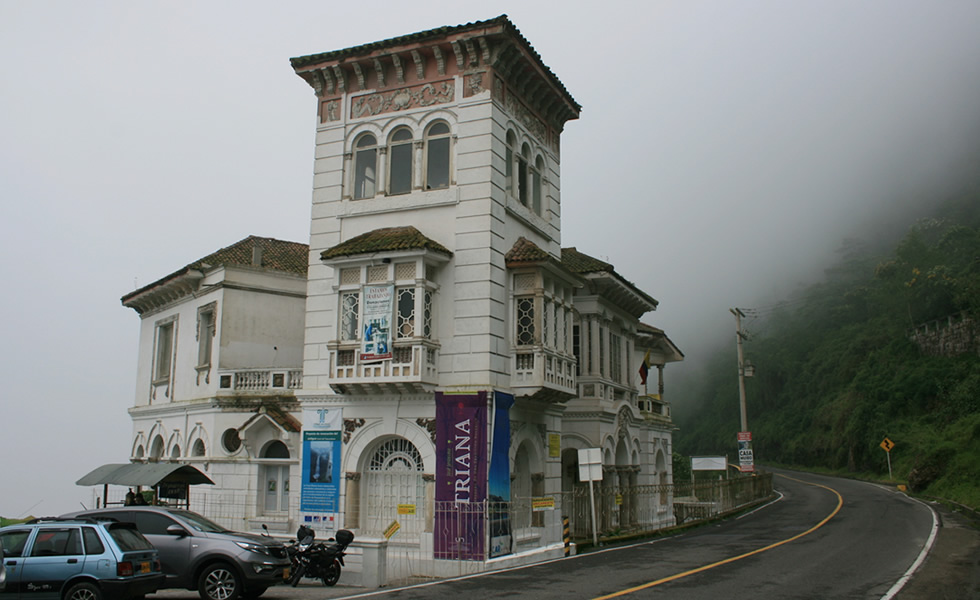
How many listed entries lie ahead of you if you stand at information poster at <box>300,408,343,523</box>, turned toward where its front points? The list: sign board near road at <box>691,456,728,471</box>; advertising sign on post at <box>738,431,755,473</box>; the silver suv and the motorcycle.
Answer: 2

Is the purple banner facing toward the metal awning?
no

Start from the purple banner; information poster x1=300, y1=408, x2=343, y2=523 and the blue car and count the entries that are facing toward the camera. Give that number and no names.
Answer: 2

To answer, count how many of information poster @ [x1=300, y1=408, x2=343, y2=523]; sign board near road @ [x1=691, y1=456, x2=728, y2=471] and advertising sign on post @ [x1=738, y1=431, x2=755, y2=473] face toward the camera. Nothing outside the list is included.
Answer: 3

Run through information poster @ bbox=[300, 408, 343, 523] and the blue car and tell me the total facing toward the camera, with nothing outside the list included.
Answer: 1

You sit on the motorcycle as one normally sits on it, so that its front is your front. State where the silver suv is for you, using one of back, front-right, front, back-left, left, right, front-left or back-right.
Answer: front

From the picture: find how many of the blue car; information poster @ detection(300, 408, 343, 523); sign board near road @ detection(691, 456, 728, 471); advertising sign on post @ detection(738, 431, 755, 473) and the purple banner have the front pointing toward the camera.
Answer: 4

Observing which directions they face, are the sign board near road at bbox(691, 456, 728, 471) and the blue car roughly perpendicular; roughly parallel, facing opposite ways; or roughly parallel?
roughly perpendicular

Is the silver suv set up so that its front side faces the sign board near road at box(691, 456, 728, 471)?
no

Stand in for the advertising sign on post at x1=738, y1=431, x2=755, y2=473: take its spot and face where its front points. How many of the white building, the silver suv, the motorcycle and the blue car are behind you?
0

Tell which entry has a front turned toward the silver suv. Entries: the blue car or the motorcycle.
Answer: the motorcycle

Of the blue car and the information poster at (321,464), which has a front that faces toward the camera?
the information poster

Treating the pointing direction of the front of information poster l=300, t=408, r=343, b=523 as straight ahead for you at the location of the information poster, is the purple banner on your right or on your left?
on your left

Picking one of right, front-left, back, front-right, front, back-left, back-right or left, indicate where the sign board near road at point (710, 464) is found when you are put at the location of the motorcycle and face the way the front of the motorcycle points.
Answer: back

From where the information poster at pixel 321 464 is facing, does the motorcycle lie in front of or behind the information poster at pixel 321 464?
in front

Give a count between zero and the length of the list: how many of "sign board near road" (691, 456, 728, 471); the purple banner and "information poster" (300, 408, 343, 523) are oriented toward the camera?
3

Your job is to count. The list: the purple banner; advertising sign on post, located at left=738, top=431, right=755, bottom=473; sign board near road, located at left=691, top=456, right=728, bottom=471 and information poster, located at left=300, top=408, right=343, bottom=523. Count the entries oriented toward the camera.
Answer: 4

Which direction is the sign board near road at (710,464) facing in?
toward the camera

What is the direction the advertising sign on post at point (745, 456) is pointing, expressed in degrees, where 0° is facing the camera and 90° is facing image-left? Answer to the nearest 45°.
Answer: approximately 0°

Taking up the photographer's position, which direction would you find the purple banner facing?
facing the viewer

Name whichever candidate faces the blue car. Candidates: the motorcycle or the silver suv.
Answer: the motorcycle

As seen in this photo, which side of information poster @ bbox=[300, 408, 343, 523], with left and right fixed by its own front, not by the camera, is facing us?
front

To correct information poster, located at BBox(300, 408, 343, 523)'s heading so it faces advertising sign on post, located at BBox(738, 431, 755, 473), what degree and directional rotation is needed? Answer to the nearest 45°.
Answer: approximately 135° to its left
